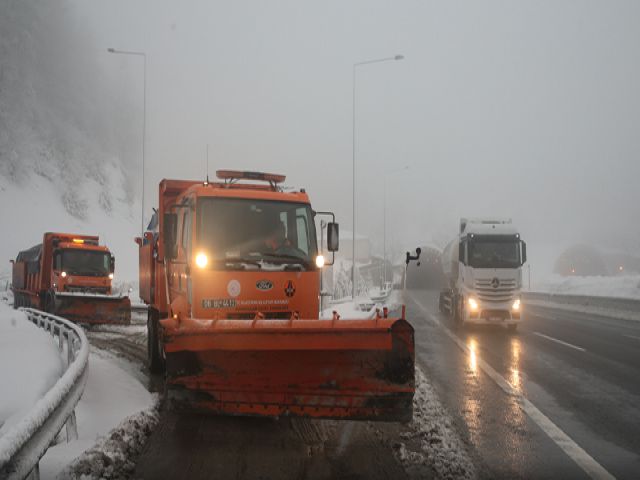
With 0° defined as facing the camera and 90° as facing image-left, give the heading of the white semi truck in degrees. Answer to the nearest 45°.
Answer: approximately 0°

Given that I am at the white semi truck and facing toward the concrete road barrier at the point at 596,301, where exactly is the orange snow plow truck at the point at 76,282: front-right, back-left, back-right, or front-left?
back-left

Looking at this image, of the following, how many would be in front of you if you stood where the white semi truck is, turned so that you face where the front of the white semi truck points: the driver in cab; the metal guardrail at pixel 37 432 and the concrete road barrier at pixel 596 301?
2

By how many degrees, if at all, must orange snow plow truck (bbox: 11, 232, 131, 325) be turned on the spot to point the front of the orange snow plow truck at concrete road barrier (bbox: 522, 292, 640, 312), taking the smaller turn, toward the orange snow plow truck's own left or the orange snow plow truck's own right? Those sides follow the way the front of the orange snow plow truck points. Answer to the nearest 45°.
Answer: approximately 45° to the orange snow plow truck's own left

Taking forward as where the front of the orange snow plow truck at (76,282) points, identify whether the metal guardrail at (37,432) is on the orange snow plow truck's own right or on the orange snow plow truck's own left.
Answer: on the orange snow plow truck's own right

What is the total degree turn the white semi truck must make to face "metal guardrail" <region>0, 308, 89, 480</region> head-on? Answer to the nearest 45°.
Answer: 0° — it already faces it

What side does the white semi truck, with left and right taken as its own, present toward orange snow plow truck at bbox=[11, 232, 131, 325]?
right

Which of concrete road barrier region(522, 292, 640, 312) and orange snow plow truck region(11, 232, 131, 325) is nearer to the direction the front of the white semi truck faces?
the orange snow plow truck

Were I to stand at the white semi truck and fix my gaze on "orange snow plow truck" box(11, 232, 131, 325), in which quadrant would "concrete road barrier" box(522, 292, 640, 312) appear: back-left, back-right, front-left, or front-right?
back-right
